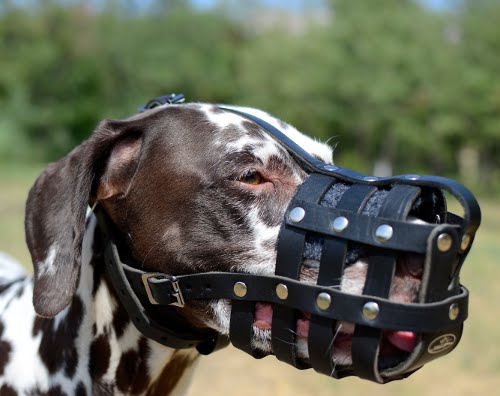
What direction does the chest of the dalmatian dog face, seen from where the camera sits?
to the viewer's right
